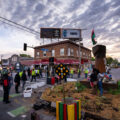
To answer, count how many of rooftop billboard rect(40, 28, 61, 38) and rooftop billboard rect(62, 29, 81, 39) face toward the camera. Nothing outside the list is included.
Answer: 2

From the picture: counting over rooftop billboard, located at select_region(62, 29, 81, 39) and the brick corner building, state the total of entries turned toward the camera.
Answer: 2

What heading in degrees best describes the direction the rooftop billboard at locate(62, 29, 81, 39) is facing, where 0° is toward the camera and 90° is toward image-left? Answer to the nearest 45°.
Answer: approximately 0°

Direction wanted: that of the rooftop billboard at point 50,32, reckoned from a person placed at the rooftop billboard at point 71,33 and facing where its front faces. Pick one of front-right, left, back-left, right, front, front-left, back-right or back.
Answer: right

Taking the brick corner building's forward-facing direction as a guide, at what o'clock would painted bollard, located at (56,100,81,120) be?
The painted bollard is roughly at 12 o'clock from the brick corner building.

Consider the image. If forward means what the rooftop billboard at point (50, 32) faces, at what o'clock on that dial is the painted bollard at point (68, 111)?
The painted bollard is roughly at 12 o'clock from the rooftop billboard.

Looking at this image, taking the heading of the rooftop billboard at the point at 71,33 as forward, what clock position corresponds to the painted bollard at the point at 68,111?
The painted bollard is roughly at 12 o'clock from the rooftop billboard.

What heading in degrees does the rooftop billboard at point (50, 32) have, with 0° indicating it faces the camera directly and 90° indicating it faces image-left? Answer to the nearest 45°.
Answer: approximately 0°
